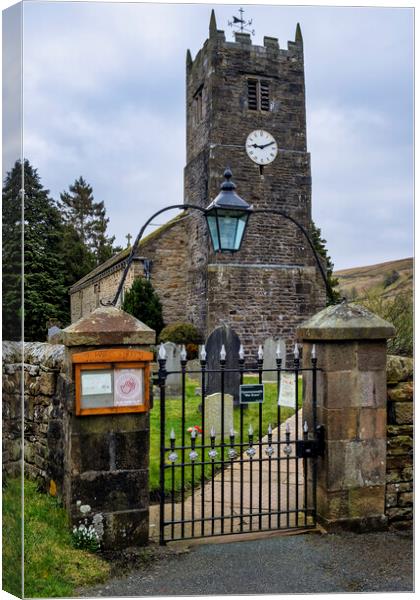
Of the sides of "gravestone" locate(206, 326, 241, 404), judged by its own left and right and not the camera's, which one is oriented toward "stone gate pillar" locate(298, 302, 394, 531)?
front

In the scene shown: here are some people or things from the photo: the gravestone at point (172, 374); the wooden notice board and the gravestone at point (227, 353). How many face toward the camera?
3

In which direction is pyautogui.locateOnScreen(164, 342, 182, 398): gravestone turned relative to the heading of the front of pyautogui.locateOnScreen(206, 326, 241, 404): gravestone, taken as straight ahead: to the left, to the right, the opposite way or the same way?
the same way

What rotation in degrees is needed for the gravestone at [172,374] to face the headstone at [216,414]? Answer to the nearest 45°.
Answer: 0° — it already faces it

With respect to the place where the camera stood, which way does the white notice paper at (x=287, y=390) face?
facing the viewer

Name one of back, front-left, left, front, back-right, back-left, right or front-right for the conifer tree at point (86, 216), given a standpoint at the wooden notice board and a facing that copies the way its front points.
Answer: back

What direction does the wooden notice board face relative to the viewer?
toward the camera

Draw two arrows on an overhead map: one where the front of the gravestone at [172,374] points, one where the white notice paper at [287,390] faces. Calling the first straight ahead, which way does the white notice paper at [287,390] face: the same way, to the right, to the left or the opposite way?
the same way

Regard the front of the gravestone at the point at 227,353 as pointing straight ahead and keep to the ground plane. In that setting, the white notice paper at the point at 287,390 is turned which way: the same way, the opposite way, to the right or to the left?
the same way

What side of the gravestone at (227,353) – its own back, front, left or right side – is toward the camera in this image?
front

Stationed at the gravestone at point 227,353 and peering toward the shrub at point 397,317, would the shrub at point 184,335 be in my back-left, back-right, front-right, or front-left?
back-left

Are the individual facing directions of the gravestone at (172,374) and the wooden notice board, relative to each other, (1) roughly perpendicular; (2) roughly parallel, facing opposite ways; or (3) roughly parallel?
roughly parallel

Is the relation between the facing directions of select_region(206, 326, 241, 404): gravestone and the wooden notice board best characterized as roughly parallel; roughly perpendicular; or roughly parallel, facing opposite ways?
roughly parallel

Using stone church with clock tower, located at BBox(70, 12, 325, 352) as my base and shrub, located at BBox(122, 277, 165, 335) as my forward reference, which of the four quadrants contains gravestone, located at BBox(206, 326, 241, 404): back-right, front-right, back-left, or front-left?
front-left

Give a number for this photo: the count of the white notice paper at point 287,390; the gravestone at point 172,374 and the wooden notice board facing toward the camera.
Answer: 3
